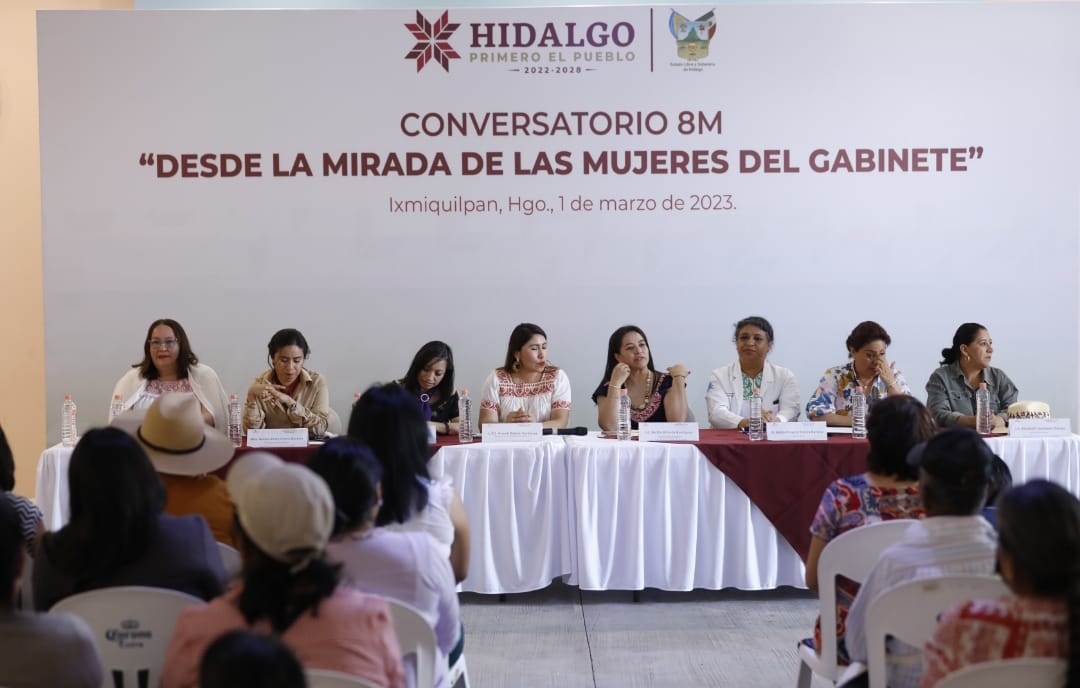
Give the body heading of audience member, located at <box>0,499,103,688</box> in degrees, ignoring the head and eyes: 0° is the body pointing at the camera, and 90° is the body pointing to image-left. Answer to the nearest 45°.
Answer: approximately 180°

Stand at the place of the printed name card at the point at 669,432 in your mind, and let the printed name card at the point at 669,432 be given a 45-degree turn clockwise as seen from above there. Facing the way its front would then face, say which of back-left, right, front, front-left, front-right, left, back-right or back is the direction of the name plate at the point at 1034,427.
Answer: back-left

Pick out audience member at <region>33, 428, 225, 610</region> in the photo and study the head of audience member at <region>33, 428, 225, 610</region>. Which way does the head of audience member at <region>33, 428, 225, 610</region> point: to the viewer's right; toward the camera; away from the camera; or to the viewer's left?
away from the camera

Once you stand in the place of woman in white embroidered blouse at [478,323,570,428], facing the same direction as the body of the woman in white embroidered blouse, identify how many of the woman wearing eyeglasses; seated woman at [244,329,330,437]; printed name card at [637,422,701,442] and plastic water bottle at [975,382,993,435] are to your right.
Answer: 2

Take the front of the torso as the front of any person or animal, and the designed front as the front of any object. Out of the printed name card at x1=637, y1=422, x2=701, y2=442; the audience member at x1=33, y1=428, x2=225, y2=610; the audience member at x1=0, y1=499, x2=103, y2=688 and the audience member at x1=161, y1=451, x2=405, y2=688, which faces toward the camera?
the printed name card

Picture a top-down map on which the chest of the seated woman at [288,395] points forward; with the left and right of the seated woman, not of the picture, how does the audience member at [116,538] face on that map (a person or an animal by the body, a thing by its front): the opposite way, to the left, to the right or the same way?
the opposite way

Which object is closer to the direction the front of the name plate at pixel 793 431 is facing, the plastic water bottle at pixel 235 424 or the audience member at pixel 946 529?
the audience member

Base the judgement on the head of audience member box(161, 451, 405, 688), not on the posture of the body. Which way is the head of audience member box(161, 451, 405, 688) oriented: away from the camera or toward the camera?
away from the camera

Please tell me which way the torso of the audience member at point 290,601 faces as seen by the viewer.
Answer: away from the camera

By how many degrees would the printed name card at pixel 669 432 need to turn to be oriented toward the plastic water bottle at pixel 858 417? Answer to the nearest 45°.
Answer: approximately 90° to its left
